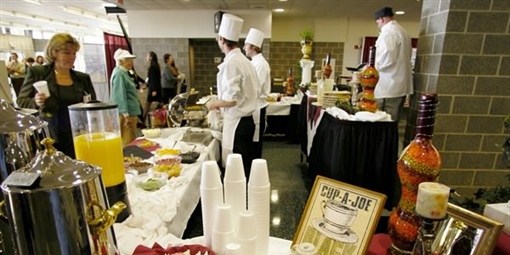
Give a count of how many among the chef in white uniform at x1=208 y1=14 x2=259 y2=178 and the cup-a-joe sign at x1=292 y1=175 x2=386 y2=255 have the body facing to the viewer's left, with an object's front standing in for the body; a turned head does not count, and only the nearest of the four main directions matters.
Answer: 1

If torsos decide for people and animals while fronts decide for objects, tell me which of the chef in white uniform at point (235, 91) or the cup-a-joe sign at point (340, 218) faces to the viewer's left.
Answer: the chef in white uniform

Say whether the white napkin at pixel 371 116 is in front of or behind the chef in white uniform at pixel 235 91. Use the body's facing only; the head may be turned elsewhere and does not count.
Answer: behind

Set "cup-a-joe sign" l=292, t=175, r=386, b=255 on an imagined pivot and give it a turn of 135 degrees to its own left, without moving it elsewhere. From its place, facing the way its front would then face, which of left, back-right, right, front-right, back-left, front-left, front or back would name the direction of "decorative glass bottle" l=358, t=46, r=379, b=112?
front-left

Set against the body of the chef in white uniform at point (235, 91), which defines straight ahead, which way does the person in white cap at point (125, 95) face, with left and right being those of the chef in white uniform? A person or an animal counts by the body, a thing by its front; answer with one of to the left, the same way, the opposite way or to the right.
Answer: the opposite way

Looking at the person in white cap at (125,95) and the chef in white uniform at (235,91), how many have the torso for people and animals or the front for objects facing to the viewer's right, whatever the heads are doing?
1

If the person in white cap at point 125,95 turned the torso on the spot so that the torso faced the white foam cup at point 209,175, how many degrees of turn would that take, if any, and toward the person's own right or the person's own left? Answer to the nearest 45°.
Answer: approximately 90° to the person's own right

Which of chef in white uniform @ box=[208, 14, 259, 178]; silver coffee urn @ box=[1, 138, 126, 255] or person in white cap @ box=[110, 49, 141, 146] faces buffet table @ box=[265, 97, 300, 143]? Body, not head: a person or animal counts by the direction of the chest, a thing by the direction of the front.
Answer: the person in white cap

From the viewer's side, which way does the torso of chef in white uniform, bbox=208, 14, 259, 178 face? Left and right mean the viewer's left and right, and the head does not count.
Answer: facing to the left of the viewer

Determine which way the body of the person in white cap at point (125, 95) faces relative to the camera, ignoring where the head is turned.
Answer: to the viewer's right

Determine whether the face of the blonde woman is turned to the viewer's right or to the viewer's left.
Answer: to the viewer's right
